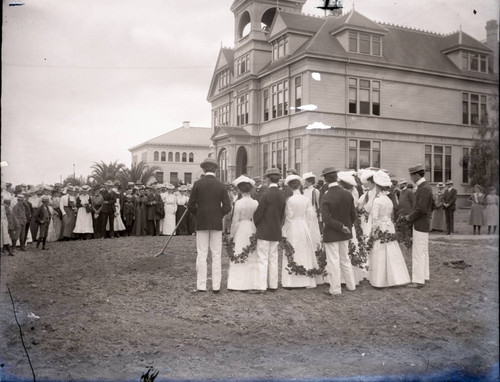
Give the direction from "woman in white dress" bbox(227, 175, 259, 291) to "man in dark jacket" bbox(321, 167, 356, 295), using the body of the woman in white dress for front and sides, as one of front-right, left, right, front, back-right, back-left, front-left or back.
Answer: right

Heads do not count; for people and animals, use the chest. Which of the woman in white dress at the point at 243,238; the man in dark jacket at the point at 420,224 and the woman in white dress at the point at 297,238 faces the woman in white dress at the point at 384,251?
the man in dark jacket

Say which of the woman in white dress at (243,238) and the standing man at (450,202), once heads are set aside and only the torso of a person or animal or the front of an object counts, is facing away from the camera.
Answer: the woman in white dress

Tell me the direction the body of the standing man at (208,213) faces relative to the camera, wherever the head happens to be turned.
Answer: away from the camera

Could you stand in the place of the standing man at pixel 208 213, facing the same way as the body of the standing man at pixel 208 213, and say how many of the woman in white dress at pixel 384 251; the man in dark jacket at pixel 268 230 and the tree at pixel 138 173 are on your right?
2

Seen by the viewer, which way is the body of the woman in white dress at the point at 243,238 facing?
away from the camera

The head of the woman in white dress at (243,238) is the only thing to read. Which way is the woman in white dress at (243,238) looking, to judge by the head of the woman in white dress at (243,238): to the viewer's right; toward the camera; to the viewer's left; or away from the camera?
away from the camera

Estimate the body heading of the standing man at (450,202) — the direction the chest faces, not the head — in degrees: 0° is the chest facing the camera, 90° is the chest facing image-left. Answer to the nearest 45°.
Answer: approximately 45°

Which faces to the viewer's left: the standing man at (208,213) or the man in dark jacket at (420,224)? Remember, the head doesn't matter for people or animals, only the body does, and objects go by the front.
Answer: the man in dark jacket

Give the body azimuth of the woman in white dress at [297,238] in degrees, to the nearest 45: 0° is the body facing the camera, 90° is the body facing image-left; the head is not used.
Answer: approximately 180°

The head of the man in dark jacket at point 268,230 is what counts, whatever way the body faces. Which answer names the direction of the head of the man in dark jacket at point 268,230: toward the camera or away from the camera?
away from the camera

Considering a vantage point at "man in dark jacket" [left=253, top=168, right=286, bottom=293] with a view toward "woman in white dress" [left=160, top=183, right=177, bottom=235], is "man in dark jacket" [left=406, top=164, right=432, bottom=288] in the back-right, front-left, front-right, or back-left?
back-right
